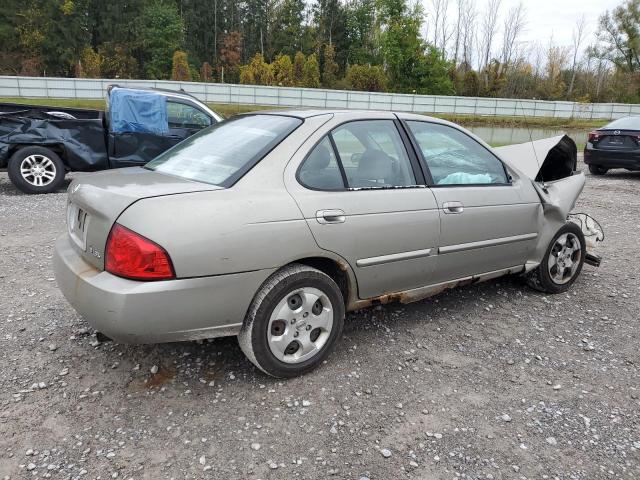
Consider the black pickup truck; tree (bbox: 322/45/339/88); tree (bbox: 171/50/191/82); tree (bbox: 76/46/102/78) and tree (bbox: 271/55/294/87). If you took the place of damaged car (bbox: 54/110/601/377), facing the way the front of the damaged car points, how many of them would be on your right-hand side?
0

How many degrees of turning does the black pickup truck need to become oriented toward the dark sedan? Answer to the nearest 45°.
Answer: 0° — it already faces it

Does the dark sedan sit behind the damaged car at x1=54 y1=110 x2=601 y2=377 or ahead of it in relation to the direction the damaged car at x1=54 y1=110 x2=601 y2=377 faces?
ahead

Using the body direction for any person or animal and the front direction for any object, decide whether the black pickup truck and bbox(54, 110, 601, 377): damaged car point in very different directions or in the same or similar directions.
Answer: same or similar directions

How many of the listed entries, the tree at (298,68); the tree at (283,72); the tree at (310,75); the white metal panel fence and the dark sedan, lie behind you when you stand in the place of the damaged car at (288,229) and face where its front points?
0

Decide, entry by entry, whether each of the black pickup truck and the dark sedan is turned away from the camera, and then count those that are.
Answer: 1

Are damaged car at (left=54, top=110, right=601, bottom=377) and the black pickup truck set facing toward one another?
no

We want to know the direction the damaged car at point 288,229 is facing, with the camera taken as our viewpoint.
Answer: facing away from the viewer and to the right of the viewer

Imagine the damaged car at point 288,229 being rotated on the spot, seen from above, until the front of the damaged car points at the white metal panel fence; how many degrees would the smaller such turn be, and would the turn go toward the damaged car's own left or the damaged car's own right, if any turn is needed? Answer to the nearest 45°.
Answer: approximately 45° to the damaged car's own left

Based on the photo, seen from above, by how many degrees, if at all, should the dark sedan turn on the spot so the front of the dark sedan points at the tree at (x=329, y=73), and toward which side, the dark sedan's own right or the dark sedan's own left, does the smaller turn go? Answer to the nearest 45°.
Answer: approximately 45° to the dark sedan's own left

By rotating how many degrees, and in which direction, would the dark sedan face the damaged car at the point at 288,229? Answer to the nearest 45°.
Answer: approximately 180°

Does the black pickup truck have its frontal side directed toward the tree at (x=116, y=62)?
no

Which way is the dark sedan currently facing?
away from the camera

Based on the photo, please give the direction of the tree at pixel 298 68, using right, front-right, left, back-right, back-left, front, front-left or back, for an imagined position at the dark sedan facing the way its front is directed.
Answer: front-left

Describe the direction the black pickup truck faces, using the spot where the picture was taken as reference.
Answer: facing to the right of the viewer

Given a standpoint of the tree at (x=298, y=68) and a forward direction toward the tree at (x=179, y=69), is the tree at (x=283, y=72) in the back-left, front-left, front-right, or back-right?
front-left
